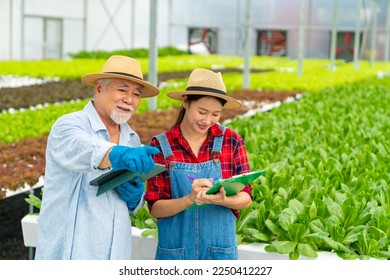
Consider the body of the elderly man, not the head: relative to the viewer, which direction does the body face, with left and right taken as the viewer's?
facing the viewer and to the right of the viewer

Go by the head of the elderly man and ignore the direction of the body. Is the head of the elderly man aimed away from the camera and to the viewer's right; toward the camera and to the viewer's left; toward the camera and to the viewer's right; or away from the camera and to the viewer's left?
toward the camera and to the viewer's right

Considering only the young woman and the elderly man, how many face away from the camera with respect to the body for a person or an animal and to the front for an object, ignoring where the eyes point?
0

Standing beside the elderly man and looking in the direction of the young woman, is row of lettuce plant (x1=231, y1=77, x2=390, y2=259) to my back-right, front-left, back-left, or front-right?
front-left

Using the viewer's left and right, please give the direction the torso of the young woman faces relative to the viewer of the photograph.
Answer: facing the viewer

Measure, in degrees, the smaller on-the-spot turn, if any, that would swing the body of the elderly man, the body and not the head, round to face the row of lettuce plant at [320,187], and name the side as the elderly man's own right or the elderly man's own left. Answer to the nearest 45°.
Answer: approximately 90° to the elderly man's own left

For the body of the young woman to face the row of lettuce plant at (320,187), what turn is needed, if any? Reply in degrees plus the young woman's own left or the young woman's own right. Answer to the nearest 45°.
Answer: approximately 135° to the young woman's own left
